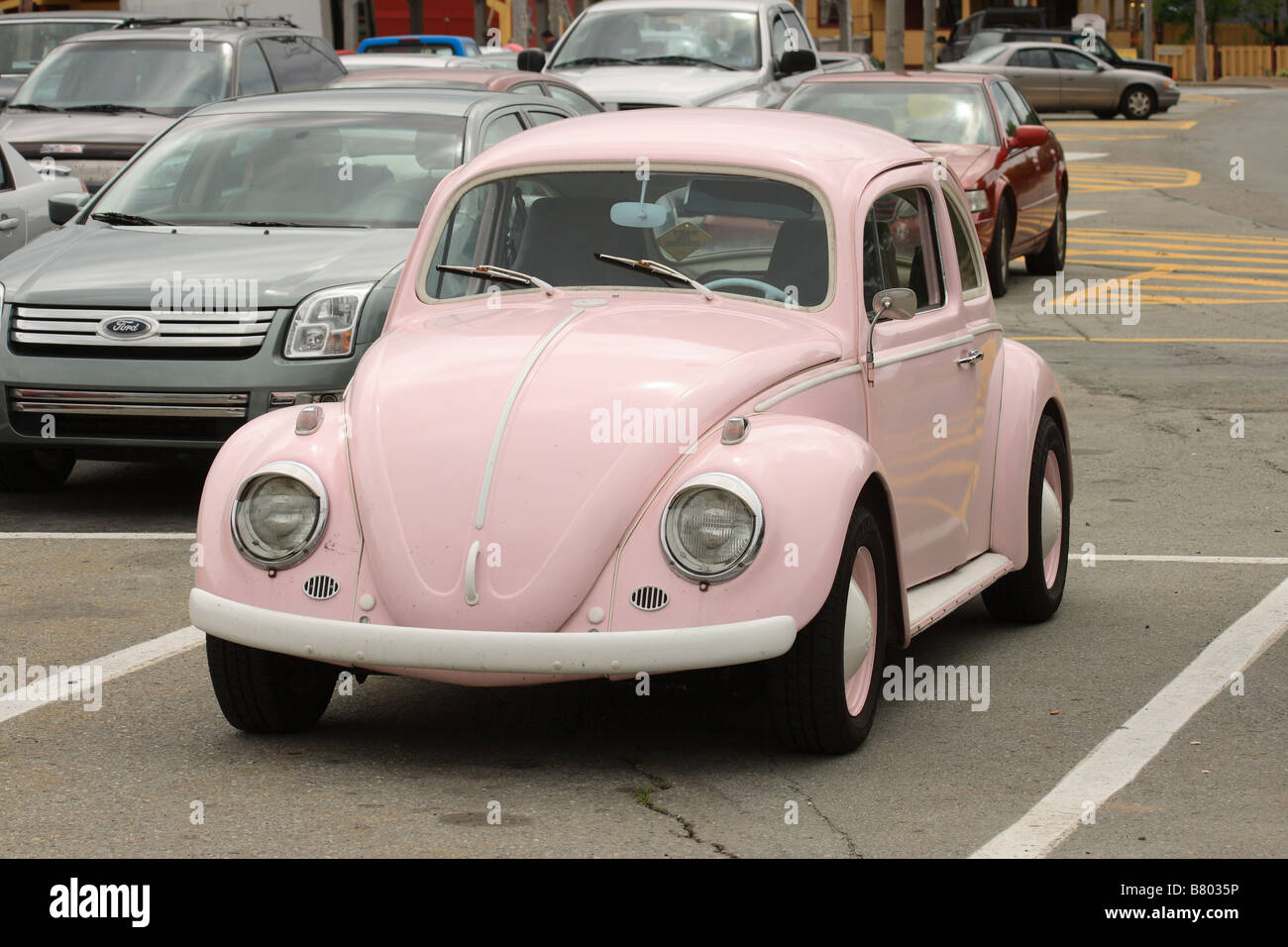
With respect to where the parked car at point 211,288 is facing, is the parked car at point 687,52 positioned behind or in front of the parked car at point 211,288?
behind

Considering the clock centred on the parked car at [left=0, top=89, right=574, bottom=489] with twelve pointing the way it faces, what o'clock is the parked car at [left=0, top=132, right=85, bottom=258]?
the parked car at [left=0, top=132, right=85, bottom=258] is roughly at 4 o'clock from the parked car at [left=0, top=89, right=574, bottom=489].

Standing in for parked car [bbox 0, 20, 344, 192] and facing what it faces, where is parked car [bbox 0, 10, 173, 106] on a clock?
parked car [bbox 0, 10, 173, 106] is roughly at 4 o'clock from parked car [bbox 0, 20, 344, 192].

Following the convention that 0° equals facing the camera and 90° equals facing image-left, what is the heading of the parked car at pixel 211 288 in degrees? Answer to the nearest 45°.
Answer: approximately 45°

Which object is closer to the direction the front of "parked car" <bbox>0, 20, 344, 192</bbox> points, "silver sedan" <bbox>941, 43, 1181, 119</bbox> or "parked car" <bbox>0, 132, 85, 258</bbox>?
the parked car

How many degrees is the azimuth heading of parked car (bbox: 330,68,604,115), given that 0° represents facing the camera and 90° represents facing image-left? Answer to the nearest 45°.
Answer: approximately 45°

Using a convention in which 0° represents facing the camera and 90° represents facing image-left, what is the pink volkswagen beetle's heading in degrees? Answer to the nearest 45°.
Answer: approximately 45°

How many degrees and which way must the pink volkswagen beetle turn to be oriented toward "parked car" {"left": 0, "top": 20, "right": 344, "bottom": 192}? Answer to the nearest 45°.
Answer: approximately 135° to its right

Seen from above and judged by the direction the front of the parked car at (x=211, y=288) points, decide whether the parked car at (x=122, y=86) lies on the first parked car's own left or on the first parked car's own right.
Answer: on the first parked car's own right
